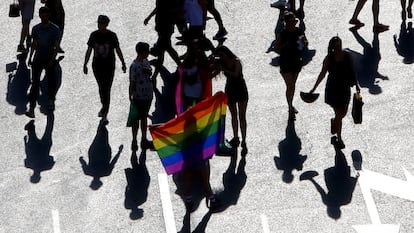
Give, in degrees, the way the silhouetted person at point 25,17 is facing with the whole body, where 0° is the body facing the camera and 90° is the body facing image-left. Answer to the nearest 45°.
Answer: approximately 45°

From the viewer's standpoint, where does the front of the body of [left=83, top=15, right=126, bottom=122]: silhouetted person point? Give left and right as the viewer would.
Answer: facing the viewer

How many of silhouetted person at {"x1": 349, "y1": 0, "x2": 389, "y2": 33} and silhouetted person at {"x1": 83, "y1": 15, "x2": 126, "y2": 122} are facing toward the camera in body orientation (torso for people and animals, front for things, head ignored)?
1

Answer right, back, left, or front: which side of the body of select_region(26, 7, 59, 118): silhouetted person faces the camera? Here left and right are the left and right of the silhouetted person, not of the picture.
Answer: front

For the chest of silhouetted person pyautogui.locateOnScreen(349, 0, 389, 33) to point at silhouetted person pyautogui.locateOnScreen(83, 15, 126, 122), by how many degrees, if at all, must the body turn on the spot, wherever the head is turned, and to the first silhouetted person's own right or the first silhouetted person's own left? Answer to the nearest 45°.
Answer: approximately 135° to the first silhouetted person's own right

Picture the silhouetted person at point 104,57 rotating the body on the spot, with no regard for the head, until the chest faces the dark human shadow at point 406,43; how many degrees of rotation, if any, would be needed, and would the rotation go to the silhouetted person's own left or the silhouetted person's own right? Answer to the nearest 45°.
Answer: approximately 90° to the silhouetted person's own left

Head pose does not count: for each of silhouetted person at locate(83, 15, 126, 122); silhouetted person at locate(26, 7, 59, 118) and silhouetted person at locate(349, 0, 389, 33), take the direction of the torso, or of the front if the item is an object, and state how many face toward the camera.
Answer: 2
